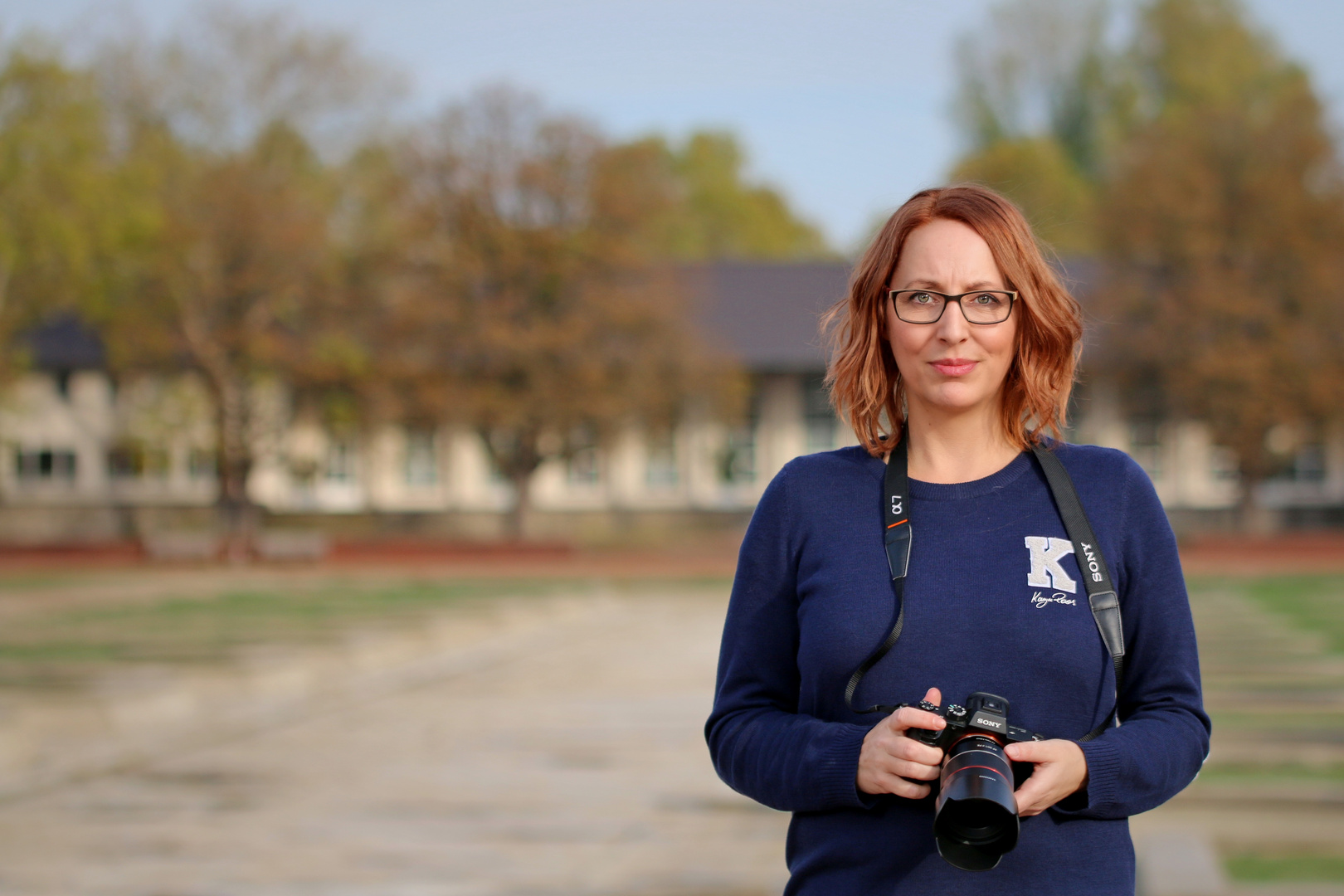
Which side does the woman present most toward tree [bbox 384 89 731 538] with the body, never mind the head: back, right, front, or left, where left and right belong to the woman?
back

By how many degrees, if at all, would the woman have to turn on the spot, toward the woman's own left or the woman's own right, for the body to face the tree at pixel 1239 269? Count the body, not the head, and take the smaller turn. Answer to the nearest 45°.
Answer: approximately 180°

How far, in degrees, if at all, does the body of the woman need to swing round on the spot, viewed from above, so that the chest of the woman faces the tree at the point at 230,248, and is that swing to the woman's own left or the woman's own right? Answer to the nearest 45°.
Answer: approximately 135° to the woman's own right

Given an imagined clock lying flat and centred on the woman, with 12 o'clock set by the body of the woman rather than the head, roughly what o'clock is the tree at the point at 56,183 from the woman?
The tree is roughly at 5 o'clock from the woman.

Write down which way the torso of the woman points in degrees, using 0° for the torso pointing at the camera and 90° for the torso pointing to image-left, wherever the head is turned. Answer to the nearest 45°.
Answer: approximately 0°
